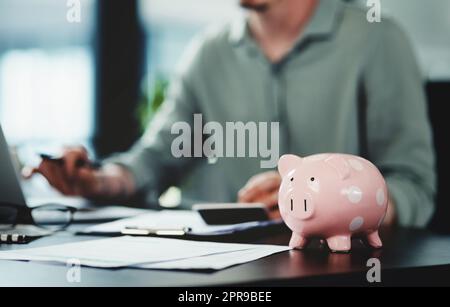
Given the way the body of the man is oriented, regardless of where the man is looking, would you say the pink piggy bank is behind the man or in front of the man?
in front

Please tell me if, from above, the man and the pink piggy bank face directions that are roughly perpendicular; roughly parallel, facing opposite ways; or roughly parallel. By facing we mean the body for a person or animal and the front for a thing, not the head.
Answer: roughly parallel

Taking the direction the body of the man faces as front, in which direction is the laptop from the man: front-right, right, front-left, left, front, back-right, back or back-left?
front

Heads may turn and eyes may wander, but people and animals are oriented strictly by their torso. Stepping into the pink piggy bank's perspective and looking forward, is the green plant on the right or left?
on its right

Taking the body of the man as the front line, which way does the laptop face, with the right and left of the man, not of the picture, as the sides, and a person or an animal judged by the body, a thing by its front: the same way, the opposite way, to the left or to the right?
the opposite way

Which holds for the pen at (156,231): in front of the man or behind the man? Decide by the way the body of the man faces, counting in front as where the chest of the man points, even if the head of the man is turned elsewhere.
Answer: in front

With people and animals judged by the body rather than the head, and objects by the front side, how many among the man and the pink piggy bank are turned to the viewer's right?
0

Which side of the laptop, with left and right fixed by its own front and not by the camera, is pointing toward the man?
front

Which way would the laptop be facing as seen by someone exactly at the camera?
facing away from the viewer and to the right of the viewer

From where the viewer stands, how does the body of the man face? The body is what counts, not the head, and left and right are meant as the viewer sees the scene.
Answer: facing the viewer and to the left of the viewer
